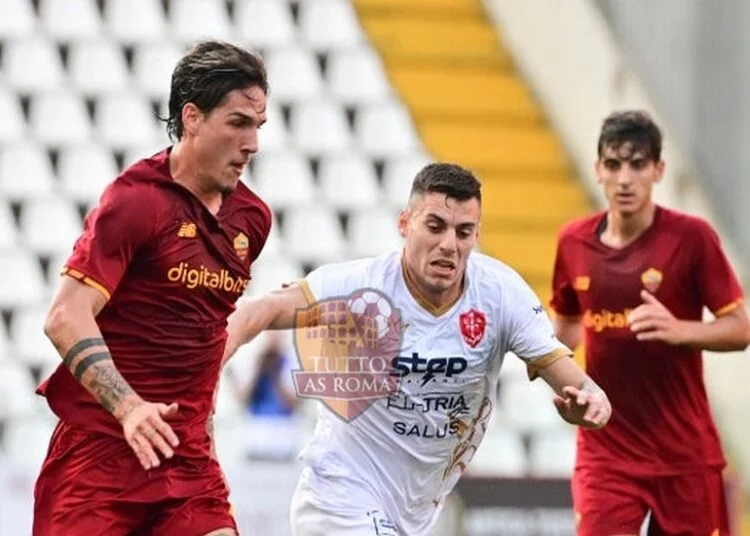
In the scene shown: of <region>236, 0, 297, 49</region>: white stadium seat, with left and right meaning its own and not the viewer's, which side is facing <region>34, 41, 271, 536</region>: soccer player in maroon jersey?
front

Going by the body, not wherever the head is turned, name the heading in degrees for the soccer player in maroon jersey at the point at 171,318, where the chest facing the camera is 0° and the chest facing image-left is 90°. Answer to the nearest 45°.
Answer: approximately 315°

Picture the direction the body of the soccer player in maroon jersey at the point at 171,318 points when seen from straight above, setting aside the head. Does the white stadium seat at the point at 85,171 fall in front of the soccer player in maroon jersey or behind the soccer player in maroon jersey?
behind

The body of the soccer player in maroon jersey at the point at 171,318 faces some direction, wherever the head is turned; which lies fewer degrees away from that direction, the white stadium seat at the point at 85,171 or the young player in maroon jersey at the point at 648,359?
the young player in maroon jersey

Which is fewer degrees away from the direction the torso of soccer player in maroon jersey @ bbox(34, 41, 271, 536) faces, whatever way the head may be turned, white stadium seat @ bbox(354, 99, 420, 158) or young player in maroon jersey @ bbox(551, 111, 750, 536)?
the young player in maroon jersey

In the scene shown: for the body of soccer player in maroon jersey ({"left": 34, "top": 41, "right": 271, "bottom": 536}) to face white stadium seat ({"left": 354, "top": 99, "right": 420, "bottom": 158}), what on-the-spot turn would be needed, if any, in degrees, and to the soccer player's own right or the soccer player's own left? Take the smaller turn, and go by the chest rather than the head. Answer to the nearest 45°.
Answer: approximately 135° to the soccer player's own left

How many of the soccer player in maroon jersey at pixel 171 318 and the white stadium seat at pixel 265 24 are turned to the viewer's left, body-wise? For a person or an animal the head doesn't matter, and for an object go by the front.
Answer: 0

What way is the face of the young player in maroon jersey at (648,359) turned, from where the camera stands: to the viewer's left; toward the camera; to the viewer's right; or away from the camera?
toward the camera

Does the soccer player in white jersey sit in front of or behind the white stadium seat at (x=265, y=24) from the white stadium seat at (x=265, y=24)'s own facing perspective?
in front

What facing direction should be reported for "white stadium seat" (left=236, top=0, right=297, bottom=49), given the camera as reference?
facing the viewer

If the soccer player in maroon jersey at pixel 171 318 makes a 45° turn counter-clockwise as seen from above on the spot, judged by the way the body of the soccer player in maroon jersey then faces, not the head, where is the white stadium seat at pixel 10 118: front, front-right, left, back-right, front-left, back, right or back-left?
left

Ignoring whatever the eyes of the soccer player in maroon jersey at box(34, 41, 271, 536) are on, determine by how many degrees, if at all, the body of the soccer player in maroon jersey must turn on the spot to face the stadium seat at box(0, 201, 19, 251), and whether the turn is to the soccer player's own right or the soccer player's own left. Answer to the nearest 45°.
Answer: approximately 135° to the soccer player's own left

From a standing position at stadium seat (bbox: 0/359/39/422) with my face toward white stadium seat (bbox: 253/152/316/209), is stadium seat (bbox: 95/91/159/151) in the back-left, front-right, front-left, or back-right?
front-left
